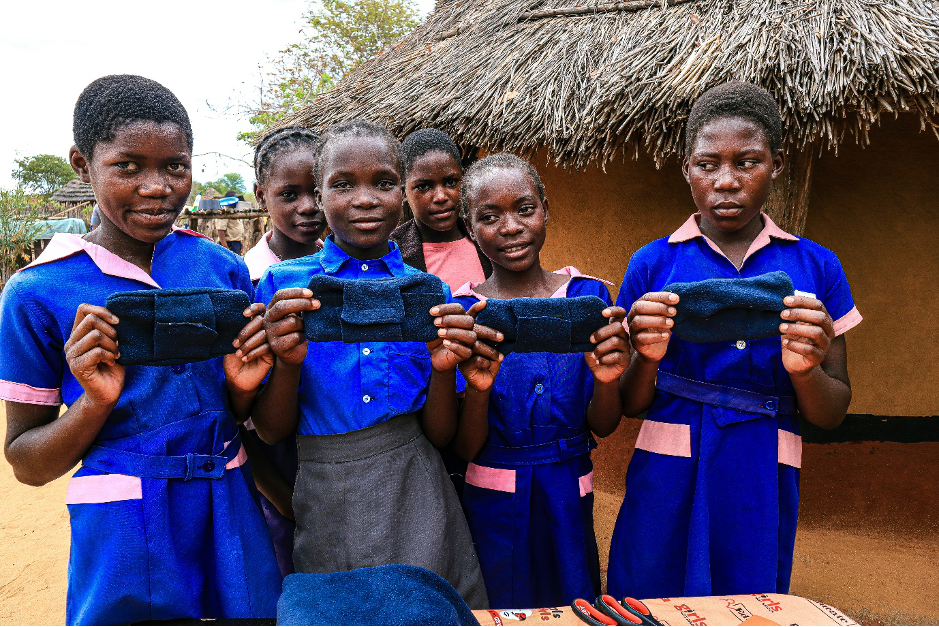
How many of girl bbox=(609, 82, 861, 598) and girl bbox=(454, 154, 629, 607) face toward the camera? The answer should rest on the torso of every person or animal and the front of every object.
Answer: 2

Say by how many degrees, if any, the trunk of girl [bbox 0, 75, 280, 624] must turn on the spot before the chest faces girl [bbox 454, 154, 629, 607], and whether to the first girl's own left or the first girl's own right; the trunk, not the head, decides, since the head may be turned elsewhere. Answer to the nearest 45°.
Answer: approximately 45° to the first girl's own left

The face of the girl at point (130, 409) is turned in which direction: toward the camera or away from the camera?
toward the camera

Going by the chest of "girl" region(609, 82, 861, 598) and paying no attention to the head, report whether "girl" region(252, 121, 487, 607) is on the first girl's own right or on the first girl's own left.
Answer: on the first girl's own right

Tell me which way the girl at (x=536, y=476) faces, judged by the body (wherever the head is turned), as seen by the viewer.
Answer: toward the camera

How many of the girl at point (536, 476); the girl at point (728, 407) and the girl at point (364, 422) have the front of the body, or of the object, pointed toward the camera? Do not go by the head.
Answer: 3

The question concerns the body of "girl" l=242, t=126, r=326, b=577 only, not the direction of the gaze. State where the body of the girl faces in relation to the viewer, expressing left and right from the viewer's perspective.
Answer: facing the viewer and to the right of the viewer

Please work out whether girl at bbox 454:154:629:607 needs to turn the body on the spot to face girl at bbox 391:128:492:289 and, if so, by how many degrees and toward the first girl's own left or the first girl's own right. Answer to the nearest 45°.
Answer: approximately 135° to the first girl's own right

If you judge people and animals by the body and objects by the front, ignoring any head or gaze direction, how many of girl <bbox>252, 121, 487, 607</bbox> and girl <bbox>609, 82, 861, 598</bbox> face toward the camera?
2

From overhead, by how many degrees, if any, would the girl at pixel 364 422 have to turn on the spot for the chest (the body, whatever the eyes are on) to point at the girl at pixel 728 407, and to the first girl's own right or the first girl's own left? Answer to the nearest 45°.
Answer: approximately 90° to the first girl's own left

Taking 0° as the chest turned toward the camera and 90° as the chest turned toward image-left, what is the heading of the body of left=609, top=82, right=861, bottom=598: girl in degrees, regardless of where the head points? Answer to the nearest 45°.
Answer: approximately 0°

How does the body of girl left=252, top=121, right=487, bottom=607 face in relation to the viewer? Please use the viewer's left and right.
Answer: facing the viewer

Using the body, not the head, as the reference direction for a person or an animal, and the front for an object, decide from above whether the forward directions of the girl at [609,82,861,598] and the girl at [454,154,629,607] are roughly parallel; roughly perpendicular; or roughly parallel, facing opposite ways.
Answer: roughly parallel
